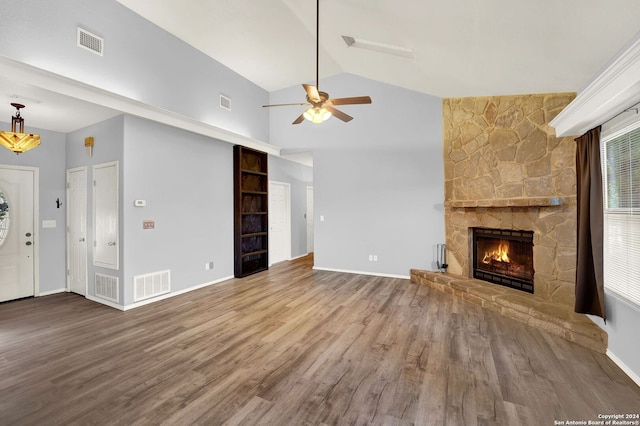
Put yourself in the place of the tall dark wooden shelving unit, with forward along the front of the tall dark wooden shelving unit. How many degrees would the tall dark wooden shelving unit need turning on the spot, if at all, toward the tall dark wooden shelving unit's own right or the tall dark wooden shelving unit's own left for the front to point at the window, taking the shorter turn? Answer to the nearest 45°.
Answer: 0° — it already faces it

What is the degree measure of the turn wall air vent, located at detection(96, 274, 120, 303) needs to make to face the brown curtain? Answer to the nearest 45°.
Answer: approximately 90° to its left

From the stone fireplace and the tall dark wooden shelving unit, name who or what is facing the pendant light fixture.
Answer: the stone fireplace

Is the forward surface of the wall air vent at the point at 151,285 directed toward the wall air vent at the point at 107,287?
no

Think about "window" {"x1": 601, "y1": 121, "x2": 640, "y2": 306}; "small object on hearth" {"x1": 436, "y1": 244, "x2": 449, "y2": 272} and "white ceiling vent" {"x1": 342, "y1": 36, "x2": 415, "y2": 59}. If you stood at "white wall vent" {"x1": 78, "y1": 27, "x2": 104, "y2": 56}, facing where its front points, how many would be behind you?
0

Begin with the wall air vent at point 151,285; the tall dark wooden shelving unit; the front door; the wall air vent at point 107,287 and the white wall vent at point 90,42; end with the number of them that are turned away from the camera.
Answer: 0

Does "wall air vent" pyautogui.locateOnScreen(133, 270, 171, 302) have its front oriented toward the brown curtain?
yes

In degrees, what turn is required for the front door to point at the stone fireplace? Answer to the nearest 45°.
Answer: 0° — it already faces it

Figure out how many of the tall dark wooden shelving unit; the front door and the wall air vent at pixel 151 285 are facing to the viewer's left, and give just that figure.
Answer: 0

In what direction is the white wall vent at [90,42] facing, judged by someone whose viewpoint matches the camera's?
facing the viewer and to the right of the viewer

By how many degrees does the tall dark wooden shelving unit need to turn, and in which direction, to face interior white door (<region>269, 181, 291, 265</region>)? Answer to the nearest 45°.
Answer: approximately 90° to its left

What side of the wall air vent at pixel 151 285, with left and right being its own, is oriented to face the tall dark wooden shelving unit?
left

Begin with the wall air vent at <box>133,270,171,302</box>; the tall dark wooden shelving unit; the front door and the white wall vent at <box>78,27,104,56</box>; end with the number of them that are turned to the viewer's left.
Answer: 0

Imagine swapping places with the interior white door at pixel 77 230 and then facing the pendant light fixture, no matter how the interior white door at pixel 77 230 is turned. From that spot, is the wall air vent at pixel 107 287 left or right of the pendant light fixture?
left

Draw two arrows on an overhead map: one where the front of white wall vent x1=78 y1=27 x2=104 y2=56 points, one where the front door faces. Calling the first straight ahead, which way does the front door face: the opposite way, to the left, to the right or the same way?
the same way

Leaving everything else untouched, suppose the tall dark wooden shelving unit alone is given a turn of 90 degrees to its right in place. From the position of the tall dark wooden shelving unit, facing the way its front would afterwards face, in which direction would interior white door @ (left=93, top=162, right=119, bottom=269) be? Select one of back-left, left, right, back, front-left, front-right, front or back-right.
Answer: front

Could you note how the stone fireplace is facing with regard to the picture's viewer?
facing the viewer and to the left of the viewer

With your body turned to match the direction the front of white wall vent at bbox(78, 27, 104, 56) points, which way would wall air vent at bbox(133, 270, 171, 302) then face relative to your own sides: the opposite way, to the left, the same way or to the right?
the same way
